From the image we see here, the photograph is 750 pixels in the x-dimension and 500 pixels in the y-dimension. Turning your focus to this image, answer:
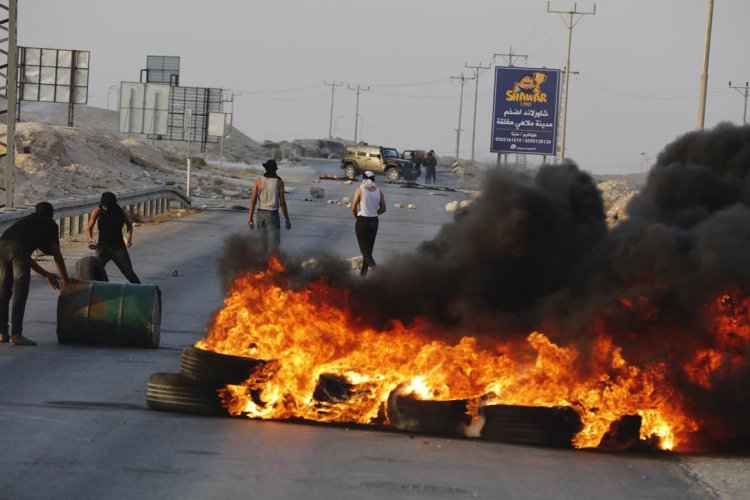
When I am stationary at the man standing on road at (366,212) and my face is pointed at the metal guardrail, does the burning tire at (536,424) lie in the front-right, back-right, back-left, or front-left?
back-left

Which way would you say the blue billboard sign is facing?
toward the camera

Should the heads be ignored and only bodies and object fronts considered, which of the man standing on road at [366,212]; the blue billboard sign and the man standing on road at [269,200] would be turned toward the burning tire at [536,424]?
the blue billboard sign

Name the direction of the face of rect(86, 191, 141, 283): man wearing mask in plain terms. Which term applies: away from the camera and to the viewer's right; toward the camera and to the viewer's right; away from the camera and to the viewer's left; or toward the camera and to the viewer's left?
toward the camera and to the viewer's left

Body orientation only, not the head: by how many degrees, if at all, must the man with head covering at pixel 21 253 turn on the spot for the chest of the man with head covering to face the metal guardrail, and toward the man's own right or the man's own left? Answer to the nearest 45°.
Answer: approximately 90° to the man's own left

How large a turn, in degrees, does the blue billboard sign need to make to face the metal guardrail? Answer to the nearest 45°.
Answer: approximately 45° to its right

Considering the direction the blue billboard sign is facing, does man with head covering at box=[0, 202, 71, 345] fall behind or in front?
in front

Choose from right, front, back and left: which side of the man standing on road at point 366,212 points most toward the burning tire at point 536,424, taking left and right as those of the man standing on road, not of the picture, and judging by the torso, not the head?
back

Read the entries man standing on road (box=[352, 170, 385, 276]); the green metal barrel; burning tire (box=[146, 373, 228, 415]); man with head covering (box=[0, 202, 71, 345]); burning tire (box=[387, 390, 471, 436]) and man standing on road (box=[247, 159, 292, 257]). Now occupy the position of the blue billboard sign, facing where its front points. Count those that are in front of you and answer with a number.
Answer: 6

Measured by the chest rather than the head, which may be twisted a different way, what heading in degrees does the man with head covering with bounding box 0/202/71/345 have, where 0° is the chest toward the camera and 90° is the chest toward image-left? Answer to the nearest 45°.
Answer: approximately 270°

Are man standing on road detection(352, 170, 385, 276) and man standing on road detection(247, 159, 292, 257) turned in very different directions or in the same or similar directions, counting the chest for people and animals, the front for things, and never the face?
same or similar directions

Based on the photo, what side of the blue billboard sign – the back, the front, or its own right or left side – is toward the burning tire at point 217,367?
front

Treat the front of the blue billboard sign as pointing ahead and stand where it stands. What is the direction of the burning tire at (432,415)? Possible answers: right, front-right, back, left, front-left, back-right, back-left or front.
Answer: front
